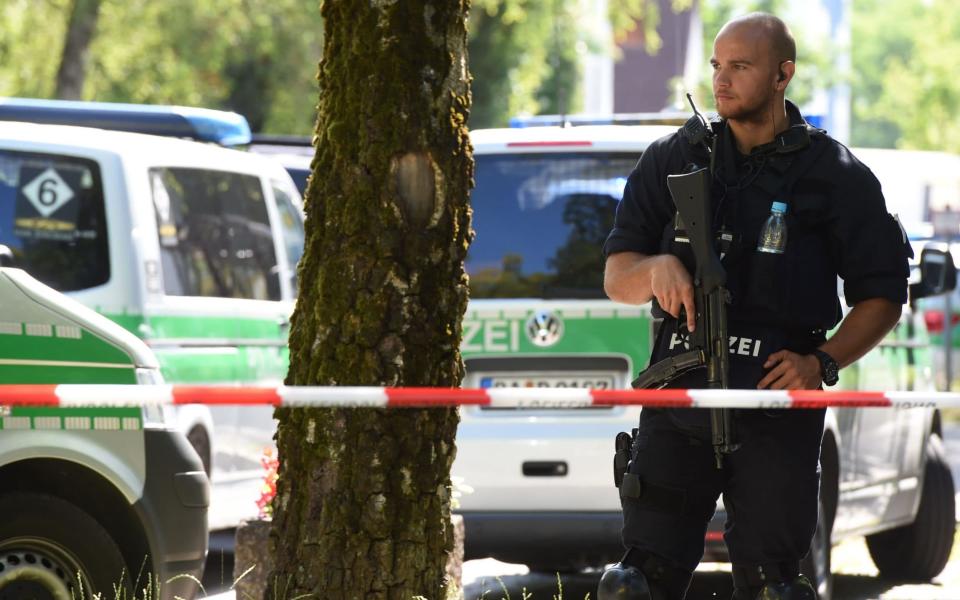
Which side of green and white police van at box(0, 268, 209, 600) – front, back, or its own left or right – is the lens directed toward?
right

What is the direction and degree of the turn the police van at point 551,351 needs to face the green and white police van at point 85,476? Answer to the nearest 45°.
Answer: approximately 180°

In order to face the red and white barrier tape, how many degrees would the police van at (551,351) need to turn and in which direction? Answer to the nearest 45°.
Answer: approximately 135° to its right

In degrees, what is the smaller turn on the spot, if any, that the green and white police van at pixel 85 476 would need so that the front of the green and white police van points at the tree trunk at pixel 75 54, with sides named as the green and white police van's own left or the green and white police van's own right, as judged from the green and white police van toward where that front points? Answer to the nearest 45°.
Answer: approximately 90° to the green and white police van's own left

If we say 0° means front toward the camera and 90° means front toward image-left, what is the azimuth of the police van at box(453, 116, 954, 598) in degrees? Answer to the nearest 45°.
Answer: approximately 225°

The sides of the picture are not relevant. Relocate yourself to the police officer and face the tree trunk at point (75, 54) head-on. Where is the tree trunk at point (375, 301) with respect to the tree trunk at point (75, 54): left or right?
left

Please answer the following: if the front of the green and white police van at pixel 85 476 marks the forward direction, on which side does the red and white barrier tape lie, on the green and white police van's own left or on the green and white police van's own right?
on the green and white police van's own right
